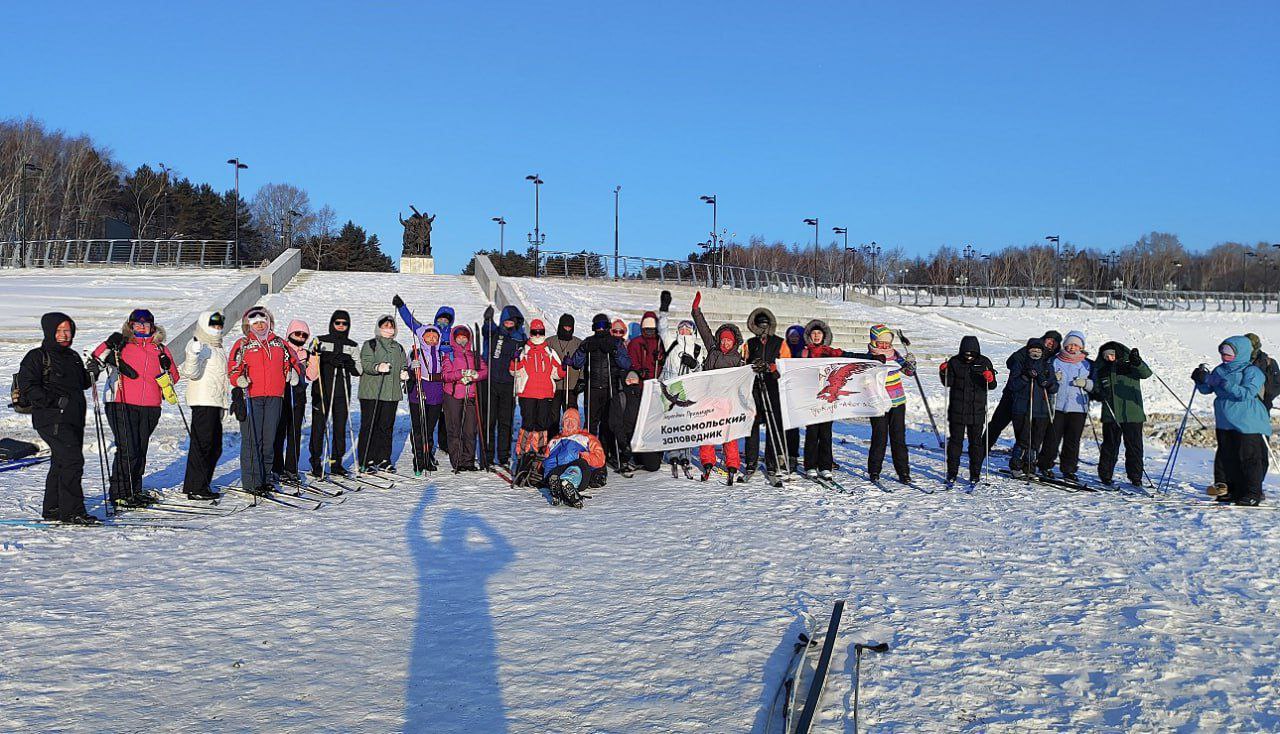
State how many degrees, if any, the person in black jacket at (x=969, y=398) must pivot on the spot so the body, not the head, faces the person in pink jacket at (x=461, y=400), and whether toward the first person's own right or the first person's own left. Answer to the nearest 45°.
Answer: approximately 90° to the first person's own right

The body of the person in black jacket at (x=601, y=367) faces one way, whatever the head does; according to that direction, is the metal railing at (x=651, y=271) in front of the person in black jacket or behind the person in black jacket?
behind

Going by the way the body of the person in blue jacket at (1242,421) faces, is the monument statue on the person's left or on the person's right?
on the person's right

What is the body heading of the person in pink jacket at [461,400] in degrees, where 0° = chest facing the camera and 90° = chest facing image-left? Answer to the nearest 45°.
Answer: approximately 0°

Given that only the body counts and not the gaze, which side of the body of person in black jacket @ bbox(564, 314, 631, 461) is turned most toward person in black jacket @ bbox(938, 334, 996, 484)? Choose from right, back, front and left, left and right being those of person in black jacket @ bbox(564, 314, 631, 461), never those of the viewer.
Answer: left

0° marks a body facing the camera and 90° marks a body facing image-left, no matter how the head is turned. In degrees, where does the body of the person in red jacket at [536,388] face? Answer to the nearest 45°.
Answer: approximately 0°

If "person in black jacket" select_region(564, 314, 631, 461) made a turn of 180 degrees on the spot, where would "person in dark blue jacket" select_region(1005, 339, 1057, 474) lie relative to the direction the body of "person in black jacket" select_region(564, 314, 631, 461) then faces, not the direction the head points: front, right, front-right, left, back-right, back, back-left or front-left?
right

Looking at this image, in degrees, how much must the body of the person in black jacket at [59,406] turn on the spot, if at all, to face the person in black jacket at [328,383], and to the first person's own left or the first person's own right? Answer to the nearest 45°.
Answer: approximately 90° to the first person's own left

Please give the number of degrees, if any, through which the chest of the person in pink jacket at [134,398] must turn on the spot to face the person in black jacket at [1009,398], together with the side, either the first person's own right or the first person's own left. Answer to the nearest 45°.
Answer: approximately 45° to the first person's own left

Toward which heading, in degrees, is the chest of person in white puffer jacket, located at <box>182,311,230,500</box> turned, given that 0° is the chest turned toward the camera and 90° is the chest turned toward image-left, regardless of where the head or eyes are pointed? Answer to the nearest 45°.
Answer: approximately 315°
